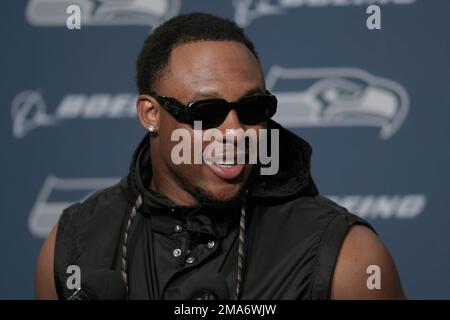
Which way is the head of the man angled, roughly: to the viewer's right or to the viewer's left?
to the viewer's right

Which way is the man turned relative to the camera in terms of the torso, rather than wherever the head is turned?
toward the camera
